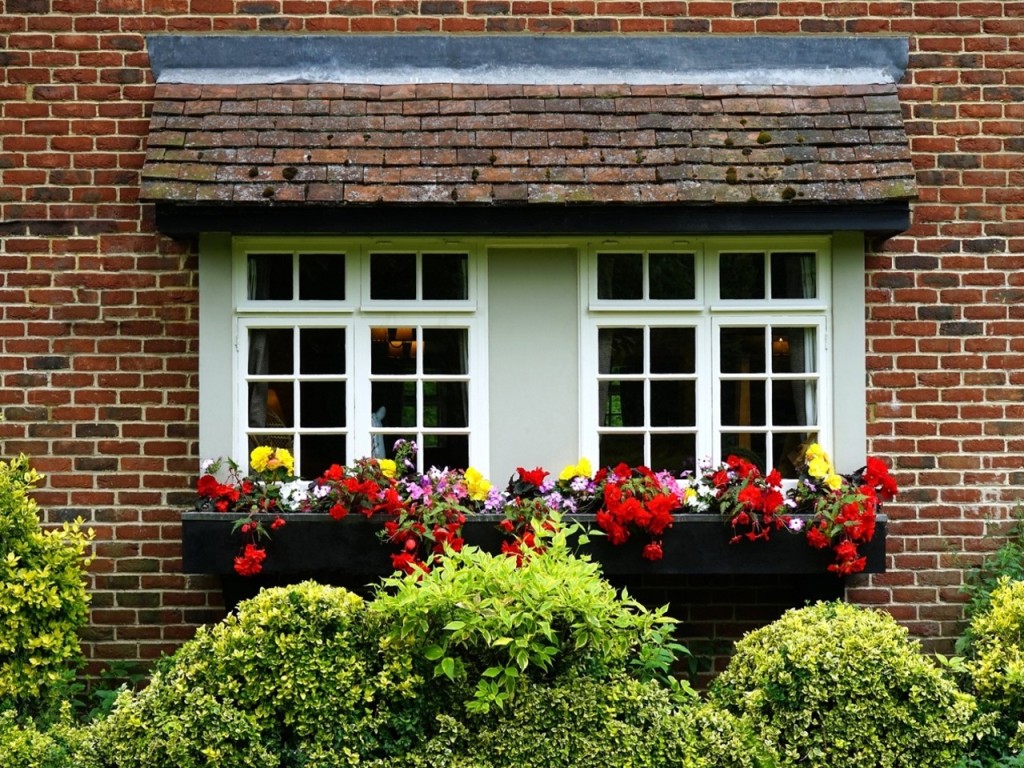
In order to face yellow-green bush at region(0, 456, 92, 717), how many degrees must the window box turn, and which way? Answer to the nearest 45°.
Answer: approximately 90° to its right

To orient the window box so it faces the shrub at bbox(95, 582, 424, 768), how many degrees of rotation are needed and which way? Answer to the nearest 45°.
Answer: approximately 45° to its right

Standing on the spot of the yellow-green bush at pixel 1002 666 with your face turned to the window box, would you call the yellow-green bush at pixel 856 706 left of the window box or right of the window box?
left

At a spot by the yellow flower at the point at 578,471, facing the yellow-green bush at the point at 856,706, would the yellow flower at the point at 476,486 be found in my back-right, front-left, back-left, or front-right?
back-right

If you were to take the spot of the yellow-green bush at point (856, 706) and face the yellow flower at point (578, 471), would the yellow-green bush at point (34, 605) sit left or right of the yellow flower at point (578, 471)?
left

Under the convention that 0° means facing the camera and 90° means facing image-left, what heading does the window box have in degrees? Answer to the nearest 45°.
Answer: approximately 0°
